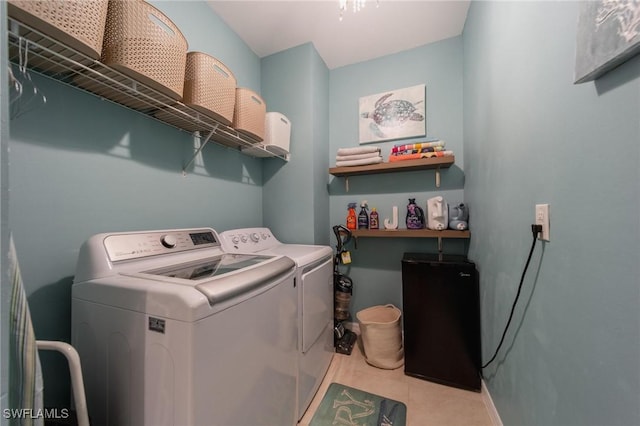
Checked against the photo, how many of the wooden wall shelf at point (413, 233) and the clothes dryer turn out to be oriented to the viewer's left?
0

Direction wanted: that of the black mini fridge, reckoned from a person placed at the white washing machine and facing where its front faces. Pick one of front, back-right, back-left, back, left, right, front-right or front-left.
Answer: front-left

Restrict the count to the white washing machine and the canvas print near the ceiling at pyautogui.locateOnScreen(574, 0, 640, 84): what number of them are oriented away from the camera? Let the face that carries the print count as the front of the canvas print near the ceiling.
0

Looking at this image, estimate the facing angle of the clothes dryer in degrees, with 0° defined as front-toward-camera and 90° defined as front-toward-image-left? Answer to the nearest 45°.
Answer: approximately 315°

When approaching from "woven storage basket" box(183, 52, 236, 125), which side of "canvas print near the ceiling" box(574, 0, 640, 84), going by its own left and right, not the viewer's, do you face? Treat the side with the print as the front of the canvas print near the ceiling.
front

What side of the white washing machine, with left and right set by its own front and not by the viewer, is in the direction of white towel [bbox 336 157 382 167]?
left

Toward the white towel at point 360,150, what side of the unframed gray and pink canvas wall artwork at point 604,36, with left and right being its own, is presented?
right

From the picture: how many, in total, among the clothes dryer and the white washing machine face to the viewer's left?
0

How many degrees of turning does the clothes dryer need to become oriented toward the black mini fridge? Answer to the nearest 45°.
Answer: approximately 45° to its left

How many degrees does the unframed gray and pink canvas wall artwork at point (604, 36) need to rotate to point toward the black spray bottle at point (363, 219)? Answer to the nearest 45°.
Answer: approximately 90° to its right

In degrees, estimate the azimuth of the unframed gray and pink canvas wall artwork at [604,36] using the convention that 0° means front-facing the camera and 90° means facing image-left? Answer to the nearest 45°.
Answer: approximately 45°
